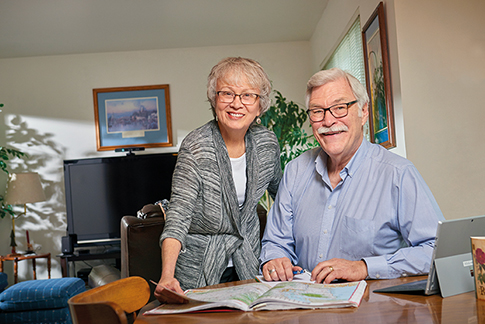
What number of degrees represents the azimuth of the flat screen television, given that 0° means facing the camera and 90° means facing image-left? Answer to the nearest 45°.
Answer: approximately 0°

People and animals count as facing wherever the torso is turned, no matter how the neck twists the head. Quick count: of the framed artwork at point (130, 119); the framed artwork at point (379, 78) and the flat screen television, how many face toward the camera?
2

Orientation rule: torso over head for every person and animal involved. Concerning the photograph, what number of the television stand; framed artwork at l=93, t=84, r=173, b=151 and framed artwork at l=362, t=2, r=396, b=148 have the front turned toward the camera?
2

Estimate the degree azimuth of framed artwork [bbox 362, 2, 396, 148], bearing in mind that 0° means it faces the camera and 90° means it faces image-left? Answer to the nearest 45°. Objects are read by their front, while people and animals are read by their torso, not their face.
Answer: approximately 90°

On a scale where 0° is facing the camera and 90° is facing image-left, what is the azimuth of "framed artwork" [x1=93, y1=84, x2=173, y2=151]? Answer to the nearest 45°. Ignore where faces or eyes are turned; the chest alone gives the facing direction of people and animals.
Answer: approximately 0°

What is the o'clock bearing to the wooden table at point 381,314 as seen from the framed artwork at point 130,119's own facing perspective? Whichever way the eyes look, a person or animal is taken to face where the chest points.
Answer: The wooden table is roughly at 12 o'clock from the framed artwork.
